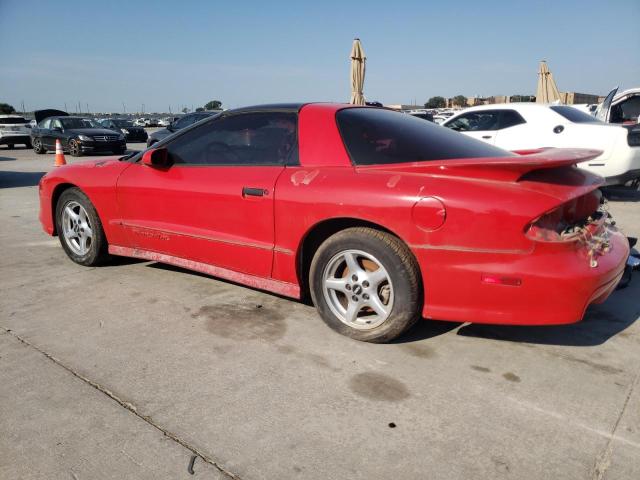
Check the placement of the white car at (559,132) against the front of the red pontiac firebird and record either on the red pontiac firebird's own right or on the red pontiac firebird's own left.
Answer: on the red pontiac firebird's own right

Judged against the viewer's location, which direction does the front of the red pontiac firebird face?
facing away from the viewer and to the left of the viewer

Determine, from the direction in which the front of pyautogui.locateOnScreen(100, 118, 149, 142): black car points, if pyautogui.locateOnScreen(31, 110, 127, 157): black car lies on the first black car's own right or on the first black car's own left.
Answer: on the first black car's own right

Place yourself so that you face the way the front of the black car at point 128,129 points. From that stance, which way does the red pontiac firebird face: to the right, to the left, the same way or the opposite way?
the opposite way

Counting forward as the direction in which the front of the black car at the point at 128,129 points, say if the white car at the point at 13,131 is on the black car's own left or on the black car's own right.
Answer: on the black car's own right

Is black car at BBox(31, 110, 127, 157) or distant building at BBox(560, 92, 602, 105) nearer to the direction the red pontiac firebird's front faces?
the black car
